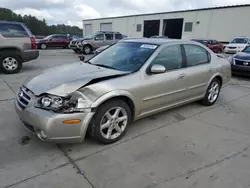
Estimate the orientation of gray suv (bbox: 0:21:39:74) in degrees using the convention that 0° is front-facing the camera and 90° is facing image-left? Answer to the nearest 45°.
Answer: approximately 90°

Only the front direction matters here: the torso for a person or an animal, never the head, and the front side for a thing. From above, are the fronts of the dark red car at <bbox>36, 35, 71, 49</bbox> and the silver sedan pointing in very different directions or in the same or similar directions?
same or similar directions

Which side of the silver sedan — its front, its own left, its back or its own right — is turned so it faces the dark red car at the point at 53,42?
right

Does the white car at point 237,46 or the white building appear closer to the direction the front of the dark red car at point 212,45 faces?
the white car

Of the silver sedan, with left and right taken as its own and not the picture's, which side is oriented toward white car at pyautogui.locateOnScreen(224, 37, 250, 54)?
back

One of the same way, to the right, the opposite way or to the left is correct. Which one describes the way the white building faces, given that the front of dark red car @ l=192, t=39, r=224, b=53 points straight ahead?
to the right

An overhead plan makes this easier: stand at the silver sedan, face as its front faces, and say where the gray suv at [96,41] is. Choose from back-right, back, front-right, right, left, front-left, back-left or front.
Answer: back-right

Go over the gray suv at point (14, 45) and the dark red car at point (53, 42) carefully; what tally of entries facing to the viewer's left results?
2

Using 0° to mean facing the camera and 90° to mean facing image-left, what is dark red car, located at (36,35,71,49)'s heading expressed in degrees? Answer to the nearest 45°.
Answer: approximately 90°
